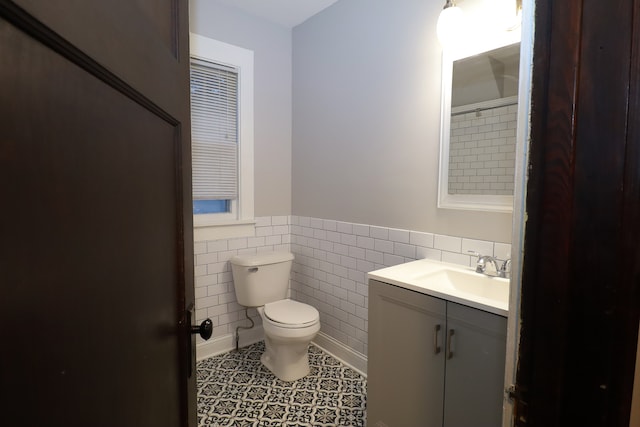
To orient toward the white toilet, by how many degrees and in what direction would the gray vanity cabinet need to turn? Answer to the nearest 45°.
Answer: approximately 90° to its right

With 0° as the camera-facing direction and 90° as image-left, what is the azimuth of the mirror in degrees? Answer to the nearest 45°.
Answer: approximately 45°

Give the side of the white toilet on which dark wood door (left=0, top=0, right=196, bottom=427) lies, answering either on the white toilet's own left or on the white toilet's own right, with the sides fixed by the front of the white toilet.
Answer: on the white toilet's own right

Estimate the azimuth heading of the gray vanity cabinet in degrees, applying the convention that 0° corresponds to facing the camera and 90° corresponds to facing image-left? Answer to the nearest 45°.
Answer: approximately 45°

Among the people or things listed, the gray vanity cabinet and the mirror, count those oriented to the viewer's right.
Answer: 0

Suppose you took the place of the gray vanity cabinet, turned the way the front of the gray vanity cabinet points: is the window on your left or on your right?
on your right

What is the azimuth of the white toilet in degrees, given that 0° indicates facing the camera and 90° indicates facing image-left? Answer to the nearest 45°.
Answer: approximately 315°

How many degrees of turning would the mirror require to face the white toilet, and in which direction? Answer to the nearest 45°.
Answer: approximately 45° to its right

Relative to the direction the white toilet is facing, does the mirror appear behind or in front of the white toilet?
in front

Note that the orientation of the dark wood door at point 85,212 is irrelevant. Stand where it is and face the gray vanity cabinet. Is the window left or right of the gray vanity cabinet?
left

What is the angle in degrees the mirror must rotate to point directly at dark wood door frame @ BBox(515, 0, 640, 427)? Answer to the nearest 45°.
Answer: approximately 45° to its left
